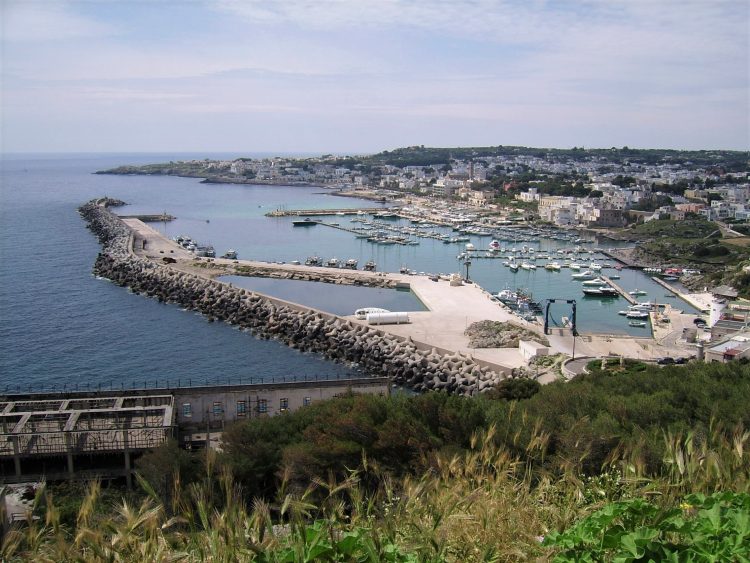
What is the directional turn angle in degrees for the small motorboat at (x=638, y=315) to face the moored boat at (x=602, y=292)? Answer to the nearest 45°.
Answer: approximately 90° to its right

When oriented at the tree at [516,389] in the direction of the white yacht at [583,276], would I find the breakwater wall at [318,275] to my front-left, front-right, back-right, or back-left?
front-left

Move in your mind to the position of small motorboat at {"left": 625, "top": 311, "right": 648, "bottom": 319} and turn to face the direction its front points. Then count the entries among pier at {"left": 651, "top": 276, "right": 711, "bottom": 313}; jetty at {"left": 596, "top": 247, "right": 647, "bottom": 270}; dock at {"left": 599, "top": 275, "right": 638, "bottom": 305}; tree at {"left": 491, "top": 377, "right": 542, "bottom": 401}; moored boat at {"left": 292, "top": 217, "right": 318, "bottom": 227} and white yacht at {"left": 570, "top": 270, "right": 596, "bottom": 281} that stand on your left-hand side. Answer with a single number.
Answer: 1

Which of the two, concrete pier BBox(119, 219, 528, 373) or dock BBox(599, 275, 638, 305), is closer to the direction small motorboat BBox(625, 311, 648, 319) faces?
the concrete pier

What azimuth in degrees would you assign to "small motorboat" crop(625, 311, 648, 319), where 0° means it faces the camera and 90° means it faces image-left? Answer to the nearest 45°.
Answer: approximately 90°

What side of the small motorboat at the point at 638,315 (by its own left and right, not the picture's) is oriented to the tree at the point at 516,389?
left

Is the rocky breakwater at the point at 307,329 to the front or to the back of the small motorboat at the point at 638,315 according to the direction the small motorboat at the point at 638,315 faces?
to the front

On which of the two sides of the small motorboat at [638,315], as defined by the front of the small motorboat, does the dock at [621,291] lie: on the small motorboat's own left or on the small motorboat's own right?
on the small motorboat's own right

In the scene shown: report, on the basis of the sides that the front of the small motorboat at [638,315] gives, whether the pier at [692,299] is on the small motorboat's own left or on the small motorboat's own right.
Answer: on the small motorboat's own right

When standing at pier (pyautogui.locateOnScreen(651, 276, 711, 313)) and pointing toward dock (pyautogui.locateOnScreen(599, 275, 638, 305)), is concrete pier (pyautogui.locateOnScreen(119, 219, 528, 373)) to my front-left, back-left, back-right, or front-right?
front-left

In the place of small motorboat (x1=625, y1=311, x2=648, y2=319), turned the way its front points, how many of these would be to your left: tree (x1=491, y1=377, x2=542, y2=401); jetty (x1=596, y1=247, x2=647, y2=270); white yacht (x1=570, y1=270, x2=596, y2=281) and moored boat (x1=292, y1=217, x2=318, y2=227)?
1

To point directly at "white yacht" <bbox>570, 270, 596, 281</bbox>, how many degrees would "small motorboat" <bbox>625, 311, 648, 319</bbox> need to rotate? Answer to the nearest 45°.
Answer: approximately 90° to its right

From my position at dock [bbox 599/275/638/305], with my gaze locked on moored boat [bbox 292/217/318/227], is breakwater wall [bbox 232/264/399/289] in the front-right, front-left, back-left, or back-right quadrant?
front-left

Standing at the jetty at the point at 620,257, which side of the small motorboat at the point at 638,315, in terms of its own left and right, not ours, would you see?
right

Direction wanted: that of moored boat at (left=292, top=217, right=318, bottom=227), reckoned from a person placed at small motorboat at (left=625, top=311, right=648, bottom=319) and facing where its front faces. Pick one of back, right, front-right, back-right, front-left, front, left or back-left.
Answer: front-right

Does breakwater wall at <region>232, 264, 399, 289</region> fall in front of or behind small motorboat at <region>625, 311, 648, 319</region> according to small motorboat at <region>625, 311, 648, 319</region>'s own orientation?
in front

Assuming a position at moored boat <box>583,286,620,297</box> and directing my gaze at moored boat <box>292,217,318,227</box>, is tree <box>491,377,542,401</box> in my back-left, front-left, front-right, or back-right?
back-left
